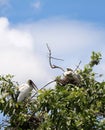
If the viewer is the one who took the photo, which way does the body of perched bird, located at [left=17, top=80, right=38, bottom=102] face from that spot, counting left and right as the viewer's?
facing to the right of the viewer
